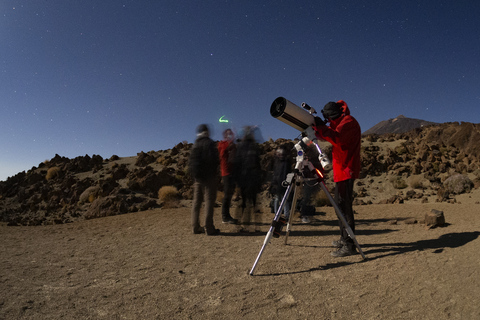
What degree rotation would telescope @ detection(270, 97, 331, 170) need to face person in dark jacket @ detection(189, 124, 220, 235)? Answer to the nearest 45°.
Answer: approximately 90° to its right

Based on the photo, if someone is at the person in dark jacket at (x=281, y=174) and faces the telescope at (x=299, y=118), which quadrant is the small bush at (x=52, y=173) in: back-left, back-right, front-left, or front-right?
back-right

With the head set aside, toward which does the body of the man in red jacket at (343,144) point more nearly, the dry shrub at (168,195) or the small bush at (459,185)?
the dry shrub

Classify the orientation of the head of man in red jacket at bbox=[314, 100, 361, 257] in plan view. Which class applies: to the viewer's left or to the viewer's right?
to the viewer's left

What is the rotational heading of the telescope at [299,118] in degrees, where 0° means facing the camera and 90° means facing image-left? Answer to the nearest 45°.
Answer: approximately 45°

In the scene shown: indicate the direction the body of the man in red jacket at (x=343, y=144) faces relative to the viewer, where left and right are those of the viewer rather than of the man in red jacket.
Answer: facing to the left of the viewer

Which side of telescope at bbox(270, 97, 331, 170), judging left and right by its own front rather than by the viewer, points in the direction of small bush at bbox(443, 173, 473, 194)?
back

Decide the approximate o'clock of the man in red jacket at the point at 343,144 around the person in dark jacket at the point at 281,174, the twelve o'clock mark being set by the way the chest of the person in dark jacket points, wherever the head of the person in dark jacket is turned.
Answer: The man in red jacket is roughly at 10 o'clock from the person in dark jacket.
